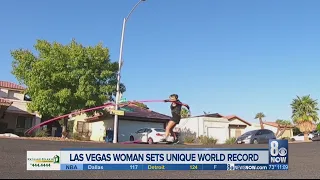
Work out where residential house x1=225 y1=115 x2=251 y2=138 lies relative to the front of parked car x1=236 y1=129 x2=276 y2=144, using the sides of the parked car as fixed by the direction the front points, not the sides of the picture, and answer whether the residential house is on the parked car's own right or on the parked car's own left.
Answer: on the parked car's own right

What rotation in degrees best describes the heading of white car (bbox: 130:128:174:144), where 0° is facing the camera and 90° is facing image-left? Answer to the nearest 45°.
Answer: approximately 135°

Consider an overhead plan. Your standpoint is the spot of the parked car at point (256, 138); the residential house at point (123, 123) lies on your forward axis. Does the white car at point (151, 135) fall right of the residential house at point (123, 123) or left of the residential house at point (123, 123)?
left

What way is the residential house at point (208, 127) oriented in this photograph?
toward the camera

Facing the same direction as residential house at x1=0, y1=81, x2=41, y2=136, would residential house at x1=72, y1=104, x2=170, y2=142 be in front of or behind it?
in front

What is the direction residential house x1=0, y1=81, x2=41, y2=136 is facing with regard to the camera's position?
facing the viewer and to the right of the viewer

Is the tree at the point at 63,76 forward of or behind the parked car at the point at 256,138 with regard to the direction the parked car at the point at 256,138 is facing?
forward

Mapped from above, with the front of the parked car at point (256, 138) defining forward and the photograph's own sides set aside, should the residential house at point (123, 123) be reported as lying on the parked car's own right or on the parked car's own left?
on the parked car's own right

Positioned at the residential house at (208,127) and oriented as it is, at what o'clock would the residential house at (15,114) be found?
the residential house at (15,114) is roughly at 2 o'clock from the residential house at (208,127).

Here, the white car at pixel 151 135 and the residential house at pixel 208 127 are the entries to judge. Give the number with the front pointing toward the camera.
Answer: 1

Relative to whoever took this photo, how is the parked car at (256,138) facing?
facing the viewer and to the left of the viewer

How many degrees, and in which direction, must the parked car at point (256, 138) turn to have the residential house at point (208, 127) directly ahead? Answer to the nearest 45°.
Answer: approximately 90° to its right

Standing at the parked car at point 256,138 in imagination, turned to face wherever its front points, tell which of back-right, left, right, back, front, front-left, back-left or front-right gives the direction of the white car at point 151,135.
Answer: front

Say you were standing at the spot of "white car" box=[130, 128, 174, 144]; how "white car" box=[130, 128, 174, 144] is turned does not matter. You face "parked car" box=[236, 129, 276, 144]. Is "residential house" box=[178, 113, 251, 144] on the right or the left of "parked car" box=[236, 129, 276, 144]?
left

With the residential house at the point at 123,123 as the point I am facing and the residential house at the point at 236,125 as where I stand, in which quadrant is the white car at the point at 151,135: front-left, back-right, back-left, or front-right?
front-left

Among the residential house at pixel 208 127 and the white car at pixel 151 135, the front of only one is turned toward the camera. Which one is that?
the residential house
